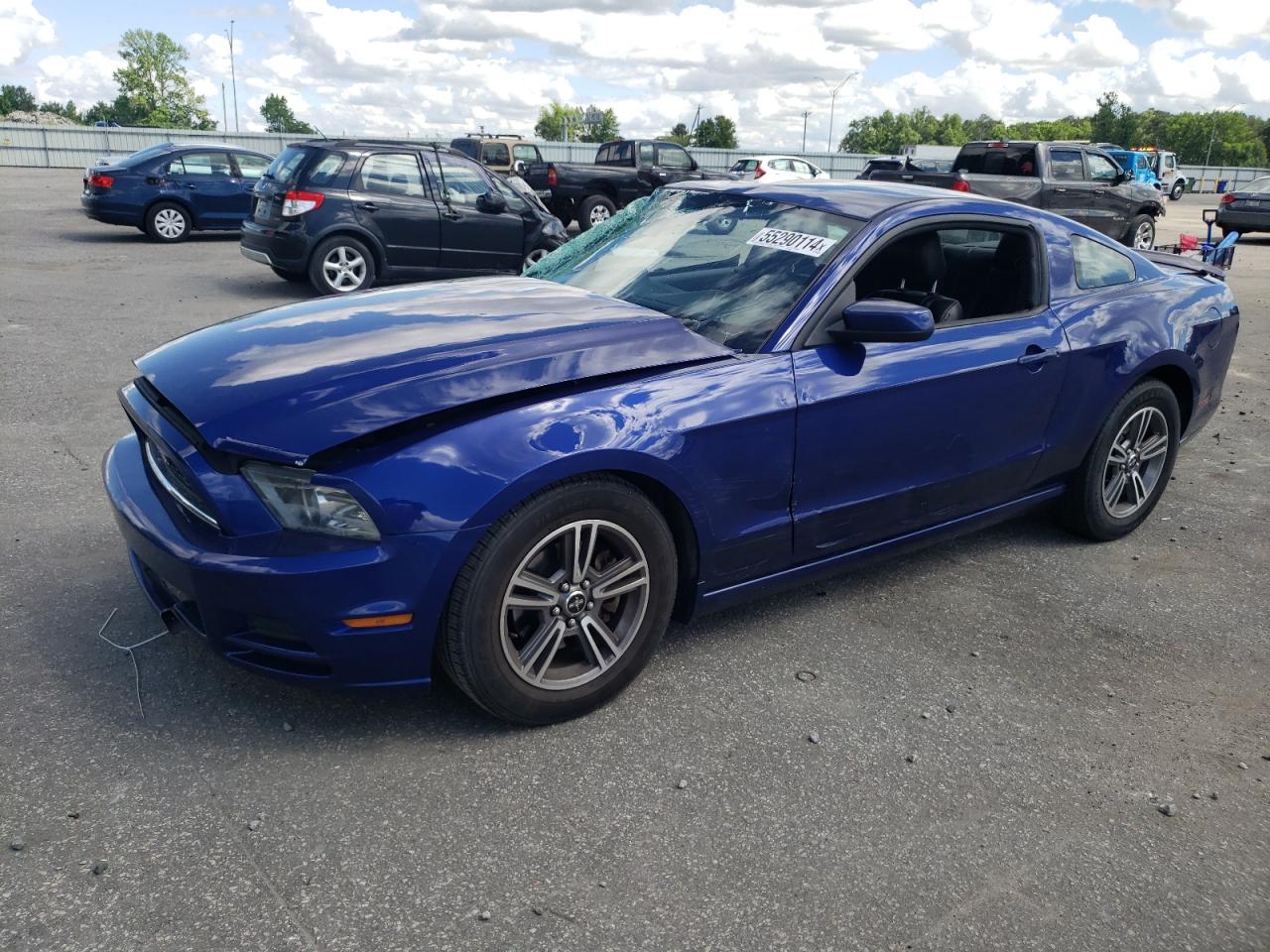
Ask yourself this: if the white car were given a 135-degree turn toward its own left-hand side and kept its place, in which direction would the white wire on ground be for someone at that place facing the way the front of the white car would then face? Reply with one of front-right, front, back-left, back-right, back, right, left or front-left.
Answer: left

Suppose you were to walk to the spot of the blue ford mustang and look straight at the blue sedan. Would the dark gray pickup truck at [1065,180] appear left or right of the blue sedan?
right

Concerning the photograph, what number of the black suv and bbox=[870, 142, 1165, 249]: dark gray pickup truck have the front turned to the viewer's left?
0

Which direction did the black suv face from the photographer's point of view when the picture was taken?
facing away from the viewer and to the right of the viewer

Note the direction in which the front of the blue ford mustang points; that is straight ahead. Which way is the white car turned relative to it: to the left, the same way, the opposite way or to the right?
the opposite way

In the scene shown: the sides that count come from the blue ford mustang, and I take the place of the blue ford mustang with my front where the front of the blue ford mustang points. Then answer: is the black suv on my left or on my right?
on my right

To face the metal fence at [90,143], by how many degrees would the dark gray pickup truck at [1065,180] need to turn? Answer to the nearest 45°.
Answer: approximately 90° to its left

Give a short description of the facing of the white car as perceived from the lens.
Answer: facing away from the viewer and to the right of the viewer

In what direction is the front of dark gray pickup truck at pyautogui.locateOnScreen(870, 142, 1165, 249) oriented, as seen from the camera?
facing away from the viewer and to the right of the viewer

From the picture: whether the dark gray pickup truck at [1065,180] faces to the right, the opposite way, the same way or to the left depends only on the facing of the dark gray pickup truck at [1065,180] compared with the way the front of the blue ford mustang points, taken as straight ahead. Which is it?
the opposite way

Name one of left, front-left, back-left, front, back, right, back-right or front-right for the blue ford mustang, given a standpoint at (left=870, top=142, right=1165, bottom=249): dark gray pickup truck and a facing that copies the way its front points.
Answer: back-right

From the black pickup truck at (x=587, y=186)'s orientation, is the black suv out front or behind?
behind

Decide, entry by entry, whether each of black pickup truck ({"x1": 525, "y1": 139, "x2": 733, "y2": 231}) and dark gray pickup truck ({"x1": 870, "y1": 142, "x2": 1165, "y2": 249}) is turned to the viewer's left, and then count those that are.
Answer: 0

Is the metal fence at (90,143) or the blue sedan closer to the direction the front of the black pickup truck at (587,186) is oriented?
the metal fence

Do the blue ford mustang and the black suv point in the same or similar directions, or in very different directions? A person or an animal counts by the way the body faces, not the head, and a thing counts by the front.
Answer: very different directions

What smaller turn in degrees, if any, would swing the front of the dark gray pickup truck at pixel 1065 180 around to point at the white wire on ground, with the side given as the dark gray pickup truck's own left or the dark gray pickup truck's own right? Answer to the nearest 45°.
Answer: approximately 135° to the dark gray pickup truck's own right

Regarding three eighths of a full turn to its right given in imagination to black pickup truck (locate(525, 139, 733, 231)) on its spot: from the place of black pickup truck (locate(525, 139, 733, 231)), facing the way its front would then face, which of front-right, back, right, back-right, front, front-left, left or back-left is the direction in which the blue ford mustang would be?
front

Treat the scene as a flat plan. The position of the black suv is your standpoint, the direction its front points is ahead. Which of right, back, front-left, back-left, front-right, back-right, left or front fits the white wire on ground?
back-right

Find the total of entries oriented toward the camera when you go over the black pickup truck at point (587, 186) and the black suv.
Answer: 0
